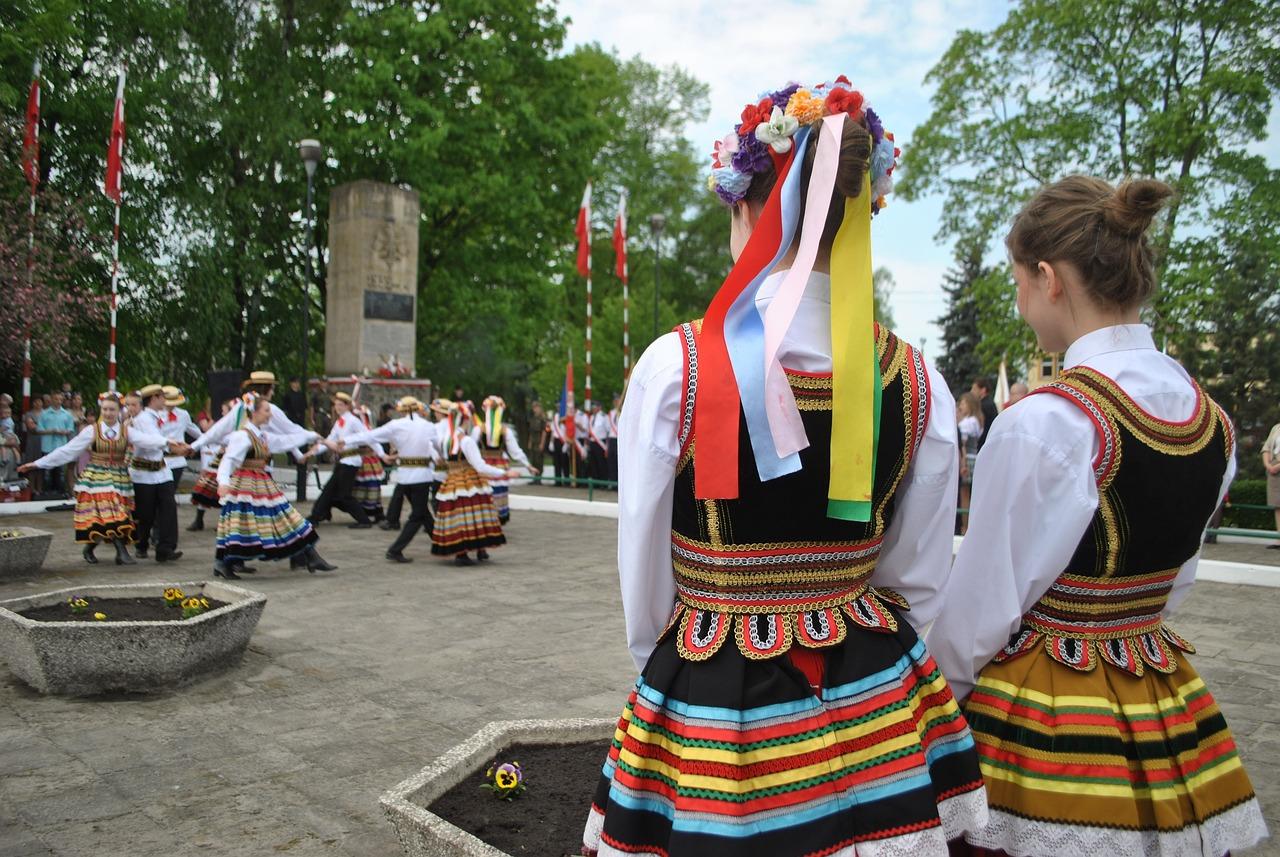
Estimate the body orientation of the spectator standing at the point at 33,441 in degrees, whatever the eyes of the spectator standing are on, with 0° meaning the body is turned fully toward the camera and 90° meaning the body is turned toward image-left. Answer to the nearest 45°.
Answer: approximately 315°

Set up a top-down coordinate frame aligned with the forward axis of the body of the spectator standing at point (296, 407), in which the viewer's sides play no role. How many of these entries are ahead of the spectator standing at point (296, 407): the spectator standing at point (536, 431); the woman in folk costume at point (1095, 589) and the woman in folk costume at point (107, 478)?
2

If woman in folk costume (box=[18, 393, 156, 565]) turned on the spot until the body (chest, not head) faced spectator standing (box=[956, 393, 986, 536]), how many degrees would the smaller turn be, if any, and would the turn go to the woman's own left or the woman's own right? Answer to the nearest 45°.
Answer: approximately 90° to the woman's own left

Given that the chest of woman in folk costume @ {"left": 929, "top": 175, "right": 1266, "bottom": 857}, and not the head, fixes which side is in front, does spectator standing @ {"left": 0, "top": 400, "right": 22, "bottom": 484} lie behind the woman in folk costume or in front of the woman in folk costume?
in front

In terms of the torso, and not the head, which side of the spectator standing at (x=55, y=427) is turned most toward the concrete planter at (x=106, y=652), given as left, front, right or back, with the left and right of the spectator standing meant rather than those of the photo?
front

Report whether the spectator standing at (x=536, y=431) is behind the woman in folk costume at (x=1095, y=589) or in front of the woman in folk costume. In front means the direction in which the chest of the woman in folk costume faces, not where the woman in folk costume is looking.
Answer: in front

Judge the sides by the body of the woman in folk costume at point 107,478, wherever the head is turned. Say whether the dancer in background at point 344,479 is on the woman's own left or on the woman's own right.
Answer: on the woman's own left

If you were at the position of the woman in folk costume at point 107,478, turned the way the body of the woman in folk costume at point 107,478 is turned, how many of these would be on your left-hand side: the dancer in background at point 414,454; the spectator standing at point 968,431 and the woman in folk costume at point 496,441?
3

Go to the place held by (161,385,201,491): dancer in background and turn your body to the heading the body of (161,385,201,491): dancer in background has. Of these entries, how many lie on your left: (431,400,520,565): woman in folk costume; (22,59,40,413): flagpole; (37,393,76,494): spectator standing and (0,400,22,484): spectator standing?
1

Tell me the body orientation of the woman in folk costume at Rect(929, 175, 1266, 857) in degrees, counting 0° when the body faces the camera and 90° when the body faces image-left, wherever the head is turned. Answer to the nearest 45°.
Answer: approximately 135°

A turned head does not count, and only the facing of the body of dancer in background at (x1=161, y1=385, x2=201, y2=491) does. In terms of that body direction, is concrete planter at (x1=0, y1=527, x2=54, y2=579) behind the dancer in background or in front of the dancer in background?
in front

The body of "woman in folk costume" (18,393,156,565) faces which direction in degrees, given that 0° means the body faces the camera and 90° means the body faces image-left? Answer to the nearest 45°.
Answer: approximately 0°
